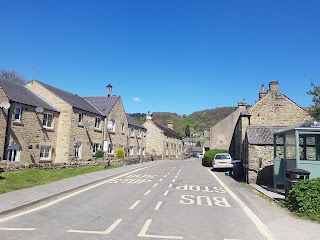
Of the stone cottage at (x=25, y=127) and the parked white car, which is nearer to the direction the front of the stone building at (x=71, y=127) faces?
the parked white car

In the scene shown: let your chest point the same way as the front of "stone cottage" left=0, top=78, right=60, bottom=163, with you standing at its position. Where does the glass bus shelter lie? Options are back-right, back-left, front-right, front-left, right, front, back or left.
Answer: front

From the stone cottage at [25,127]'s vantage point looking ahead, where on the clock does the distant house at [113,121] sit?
The distant house is roughly at 9 o'clock from the stone cottage.

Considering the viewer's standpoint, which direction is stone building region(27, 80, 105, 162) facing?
facing the viewer and to the right of the viewer

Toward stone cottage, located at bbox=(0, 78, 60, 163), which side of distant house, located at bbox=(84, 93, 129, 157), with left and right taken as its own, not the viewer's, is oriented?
right

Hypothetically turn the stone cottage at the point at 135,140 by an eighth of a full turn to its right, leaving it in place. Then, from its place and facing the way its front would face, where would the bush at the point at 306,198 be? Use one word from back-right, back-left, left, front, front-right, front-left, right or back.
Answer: front
